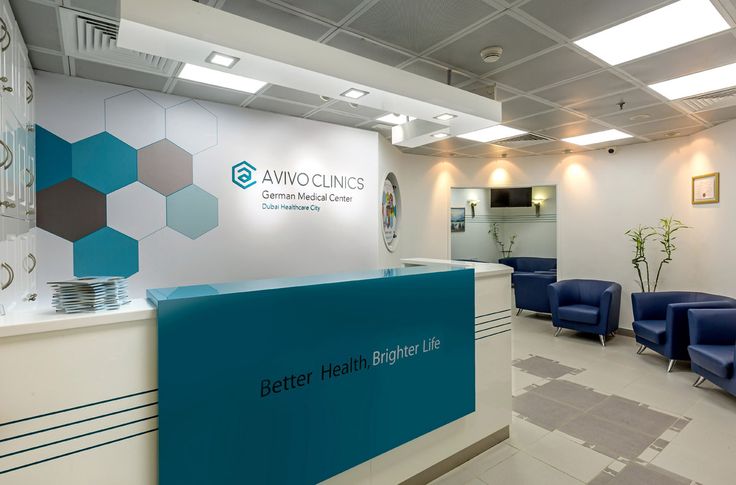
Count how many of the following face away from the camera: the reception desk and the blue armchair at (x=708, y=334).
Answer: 0

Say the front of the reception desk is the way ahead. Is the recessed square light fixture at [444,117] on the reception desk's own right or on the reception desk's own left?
on the reception desk's own left

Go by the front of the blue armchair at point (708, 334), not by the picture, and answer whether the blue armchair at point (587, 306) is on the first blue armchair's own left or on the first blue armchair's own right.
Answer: on the first blue armchair's own right

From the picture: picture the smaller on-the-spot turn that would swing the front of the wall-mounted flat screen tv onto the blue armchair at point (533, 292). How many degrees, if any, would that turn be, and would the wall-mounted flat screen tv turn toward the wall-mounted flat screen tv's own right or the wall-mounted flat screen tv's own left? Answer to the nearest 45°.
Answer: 0° — it already faces it

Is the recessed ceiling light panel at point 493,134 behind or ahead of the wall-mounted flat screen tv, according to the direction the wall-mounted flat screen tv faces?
ahead

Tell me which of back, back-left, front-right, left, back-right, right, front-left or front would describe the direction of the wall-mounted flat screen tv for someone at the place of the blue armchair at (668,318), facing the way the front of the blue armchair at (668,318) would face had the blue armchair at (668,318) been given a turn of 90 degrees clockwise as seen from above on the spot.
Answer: front

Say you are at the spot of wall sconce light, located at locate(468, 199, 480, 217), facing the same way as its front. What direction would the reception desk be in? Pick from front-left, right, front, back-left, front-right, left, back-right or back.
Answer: front-right

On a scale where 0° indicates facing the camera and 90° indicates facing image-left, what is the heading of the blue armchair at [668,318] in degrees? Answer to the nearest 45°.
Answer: approximately 45°
